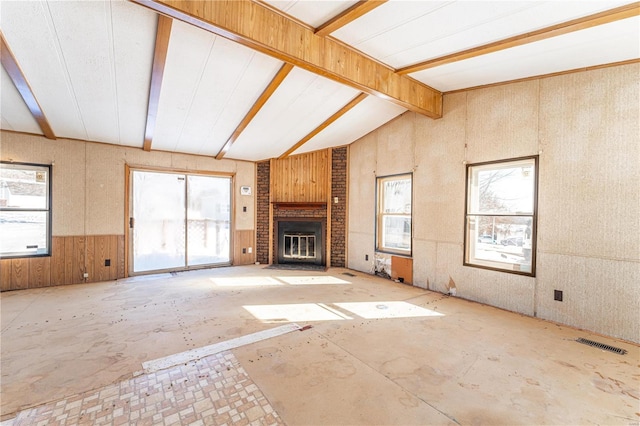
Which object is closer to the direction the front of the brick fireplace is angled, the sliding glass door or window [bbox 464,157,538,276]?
the window

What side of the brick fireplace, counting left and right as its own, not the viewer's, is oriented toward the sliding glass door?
right

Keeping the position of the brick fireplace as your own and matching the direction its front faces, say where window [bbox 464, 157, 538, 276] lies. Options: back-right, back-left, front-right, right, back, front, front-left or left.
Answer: front-left

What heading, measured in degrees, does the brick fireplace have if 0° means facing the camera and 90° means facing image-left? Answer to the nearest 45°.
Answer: approximately 0°
